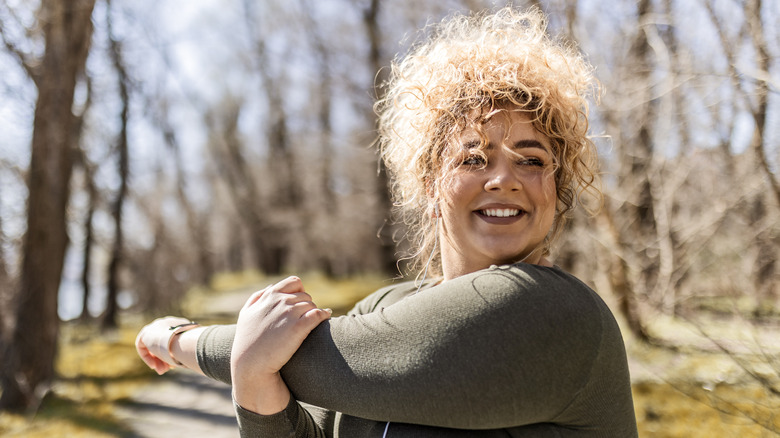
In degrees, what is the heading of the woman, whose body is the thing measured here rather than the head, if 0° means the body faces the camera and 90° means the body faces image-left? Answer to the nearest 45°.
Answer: approximately 45°

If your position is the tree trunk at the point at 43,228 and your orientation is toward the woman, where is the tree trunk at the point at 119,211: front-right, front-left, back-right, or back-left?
back-left

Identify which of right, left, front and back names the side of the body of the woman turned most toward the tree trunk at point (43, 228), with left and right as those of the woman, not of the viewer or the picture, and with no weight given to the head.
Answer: right

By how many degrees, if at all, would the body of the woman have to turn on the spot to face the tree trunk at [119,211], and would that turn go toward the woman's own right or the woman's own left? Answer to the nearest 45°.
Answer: approximately 90° to the woman's own right
